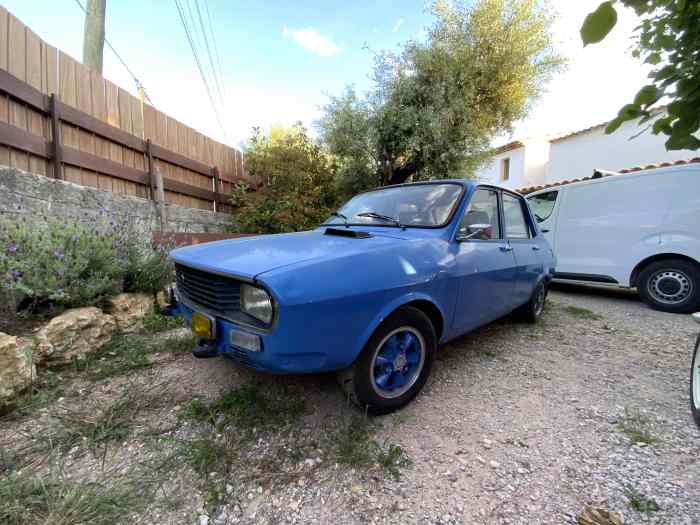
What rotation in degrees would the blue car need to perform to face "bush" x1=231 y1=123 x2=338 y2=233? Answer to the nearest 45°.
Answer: approximately 135° to its right

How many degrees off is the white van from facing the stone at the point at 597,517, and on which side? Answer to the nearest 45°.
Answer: approximately 135° to its left

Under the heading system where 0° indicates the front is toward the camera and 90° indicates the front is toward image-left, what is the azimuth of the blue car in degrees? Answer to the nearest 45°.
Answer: approximately 45°

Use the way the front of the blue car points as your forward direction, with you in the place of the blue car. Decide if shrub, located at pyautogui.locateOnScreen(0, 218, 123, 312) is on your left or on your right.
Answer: on your right

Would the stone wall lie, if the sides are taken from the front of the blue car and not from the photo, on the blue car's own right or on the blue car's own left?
on the blue car's own right

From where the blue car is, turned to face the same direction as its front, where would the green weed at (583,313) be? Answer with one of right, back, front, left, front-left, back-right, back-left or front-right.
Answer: back

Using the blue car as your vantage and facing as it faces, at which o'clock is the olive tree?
The olive tree is roughly at 5 o'clock from the blue car.

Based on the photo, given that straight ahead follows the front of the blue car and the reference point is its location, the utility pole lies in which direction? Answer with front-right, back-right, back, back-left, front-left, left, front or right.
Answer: right

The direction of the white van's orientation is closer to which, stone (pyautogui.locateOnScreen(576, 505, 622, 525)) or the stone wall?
the stone wall

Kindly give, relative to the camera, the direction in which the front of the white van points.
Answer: facing away from the viewer and to the left of the viewer

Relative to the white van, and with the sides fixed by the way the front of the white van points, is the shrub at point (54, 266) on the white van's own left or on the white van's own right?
on the white van's own left

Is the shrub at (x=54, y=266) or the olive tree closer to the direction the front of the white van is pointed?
the olive tree
